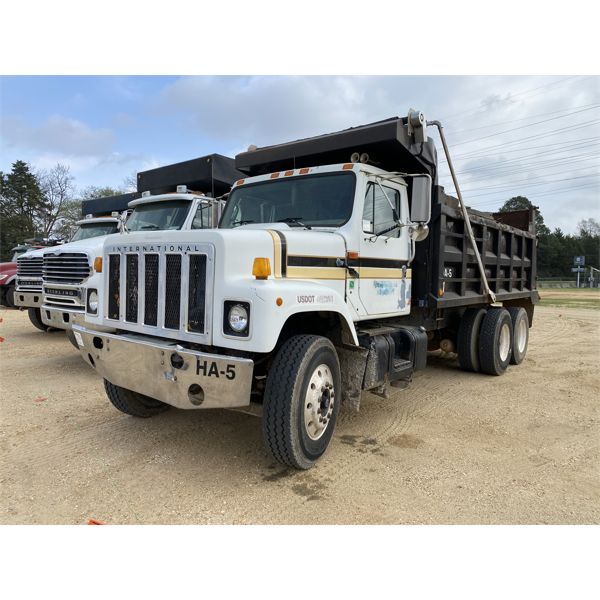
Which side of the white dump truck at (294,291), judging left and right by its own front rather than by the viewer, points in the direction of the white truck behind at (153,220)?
right

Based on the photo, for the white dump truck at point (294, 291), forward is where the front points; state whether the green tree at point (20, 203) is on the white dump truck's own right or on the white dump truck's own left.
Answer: on the white dump truck's own right

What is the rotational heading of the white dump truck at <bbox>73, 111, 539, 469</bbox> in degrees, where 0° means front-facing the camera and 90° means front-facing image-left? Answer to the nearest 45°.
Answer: approximately 45°
